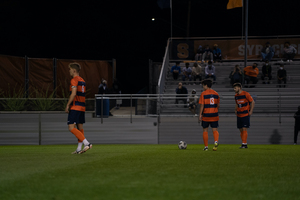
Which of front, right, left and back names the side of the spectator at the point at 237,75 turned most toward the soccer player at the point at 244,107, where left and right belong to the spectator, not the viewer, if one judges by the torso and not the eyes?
front

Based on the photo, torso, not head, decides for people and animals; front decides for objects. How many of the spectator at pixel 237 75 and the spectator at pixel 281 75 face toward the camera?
2

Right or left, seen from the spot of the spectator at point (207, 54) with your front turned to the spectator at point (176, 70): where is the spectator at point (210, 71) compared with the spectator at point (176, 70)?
left

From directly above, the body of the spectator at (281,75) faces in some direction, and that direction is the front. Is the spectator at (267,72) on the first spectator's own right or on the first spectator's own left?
on the first spectator's own right

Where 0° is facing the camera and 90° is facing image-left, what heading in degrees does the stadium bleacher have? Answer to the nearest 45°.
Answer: approximately 0°

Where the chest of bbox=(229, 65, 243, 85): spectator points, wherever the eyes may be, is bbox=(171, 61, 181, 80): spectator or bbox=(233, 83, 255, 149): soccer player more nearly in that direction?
the soccer player

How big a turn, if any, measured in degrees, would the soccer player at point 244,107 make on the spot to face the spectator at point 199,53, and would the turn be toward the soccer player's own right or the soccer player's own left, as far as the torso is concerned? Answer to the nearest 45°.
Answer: approximately 135° to the soccer player's own right

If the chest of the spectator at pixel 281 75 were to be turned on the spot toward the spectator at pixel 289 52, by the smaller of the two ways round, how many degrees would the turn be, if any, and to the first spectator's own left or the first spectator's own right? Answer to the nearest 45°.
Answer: approximately 180°

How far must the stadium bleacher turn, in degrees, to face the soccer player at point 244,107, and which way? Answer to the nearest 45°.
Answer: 0° — it already faces them
